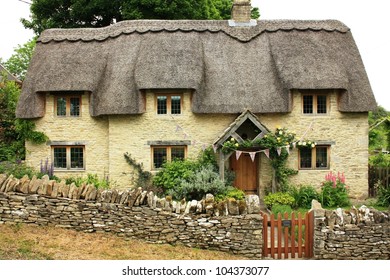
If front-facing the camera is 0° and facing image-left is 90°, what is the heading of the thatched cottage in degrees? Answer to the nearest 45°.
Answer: approximately 0°

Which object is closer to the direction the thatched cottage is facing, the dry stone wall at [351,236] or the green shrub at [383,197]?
the dry stone wall

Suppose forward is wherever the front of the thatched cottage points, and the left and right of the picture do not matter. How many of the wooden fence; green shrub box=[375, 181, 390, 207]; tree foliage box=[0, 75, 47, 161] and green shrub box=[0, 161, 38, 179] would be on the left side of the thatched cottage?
2

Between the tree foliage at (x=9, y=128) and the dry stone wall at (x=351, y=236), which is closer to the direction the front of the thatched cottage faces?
the dry stone wall

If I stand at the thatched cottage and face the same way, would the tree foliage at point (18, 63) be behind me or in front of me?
behind

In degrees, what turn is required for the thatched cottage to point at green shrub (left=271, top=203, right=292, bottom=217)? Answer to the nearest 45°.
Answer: approximately 45° to its left

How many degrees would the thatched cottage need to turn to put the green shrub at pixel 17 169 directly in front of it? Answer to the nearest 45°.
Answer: approximately 90° to its right
